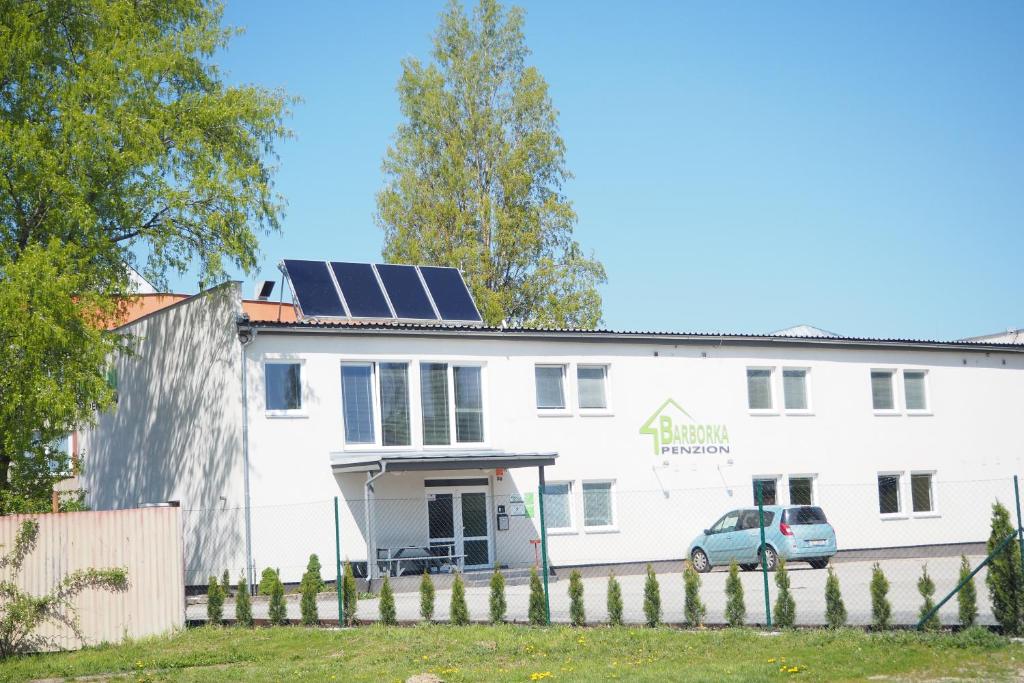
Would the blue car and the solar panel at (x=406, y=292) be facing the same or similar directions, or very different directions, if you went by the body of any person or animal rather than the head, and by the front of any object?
very different directions

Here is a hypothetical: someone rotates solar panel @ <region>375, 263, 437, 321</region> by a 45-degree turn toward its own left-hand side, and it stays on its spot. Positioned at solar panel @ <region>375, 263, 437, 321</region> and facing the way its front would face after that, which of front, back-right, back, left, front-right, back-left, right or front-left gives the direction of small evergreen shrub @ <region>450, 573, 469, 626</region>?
right

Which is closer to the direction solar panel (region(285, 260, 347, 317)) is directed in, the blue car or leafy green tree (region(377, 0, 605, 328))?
the blue car

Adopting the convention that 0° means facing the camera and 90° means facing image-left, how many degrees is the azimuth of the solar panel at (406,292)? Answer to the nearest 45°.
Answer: approximately 315°

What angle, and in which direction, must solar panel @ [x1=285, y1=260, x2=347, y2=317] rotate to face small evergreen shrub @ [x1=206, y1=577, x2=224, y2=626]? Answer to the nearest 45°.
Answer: approximately 45° to its right

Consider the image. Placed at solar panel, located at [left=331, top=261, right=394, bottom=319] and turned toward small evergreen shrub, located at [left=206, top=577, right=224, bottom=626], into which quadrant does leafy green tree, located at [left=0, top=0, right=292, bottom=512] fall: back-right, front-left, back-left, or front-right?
front-right

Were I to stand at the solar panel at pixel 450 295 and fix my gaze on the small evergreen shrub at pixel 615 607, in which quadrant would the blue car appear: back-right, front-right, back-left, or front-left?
front-left

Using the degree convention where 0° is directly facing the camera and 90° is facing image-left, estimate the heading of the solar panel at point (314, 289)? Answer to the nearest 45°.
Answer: approximately 315°

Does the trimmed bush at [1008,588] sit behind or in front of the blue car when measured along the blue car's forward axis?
behind

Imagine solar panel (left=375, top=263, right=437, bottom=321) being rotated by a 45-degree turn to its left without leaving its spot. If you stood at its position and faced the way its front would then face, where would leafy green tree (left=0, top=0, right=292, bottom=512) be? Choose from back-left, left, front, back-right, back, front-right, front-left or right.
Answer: back-right

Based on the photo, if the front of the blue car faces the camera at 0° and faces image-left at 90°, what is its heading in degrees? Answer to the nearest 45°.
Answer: approximately 135°
